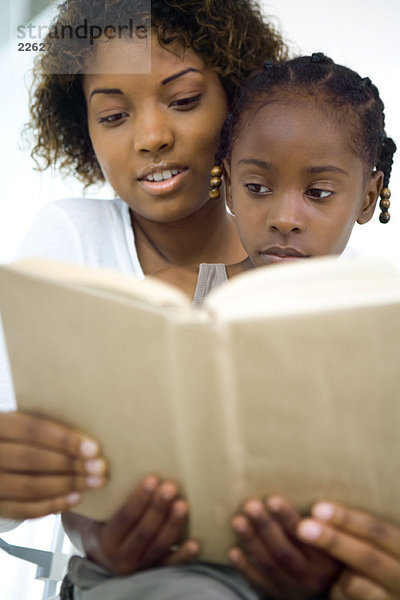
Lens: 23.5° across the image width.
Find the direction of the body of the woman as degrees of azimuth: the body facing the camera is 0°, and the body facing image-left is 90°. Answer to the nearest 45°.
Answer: approximately 0°

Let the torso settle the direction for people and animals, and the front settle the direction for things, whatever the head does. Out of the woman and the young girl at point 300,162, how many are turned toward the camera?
2

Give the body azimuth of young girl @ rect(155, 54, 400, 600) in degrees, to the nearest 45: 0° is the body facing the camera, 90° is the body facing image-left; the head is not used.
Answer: approximately 0°
